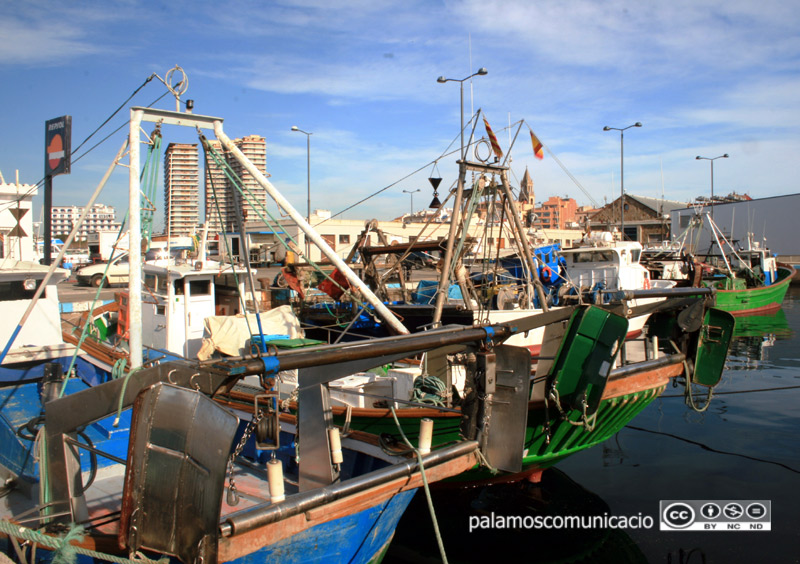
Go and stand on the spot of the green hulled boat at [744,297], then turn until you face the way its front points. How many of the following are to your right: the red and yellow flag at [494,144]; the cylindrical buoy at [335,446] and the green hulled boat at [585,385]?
3

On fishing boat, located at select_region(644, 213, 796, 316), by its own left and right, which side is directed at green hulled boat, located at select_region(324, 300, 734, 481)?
right

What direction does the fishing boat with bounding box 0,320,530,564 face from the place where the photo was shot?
facing away from the viewer and to the left of the viewer

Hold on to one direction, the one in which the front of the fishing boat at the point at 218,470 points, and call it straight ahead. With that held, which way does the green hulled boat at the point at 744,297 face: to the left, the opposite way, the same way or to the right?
the opposite way

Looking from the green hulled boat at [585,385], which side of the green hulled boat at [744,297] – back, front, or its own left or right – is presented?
right

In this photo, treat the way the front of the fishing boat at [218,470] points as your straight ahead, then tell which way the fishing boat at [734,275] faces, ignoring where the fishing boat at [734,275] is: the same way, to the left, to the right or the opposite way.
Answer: the opposite way

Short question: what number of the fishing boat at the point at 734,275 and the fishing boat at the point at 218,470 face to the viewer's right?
1

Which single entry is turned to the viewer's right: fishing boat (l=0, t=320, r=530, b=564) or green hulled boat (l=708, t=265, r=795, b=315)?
the green hulled boat

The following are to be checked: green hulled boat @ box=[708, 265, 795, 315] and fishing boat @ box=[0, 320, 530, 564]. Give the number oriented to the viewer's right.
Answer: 1

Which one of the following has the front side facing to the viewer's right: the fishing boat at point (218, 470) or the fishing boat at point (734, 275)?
the fishing boat at point (734, 275)

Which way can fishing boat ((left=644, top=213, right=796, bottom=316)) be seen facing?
to the viewer's right
